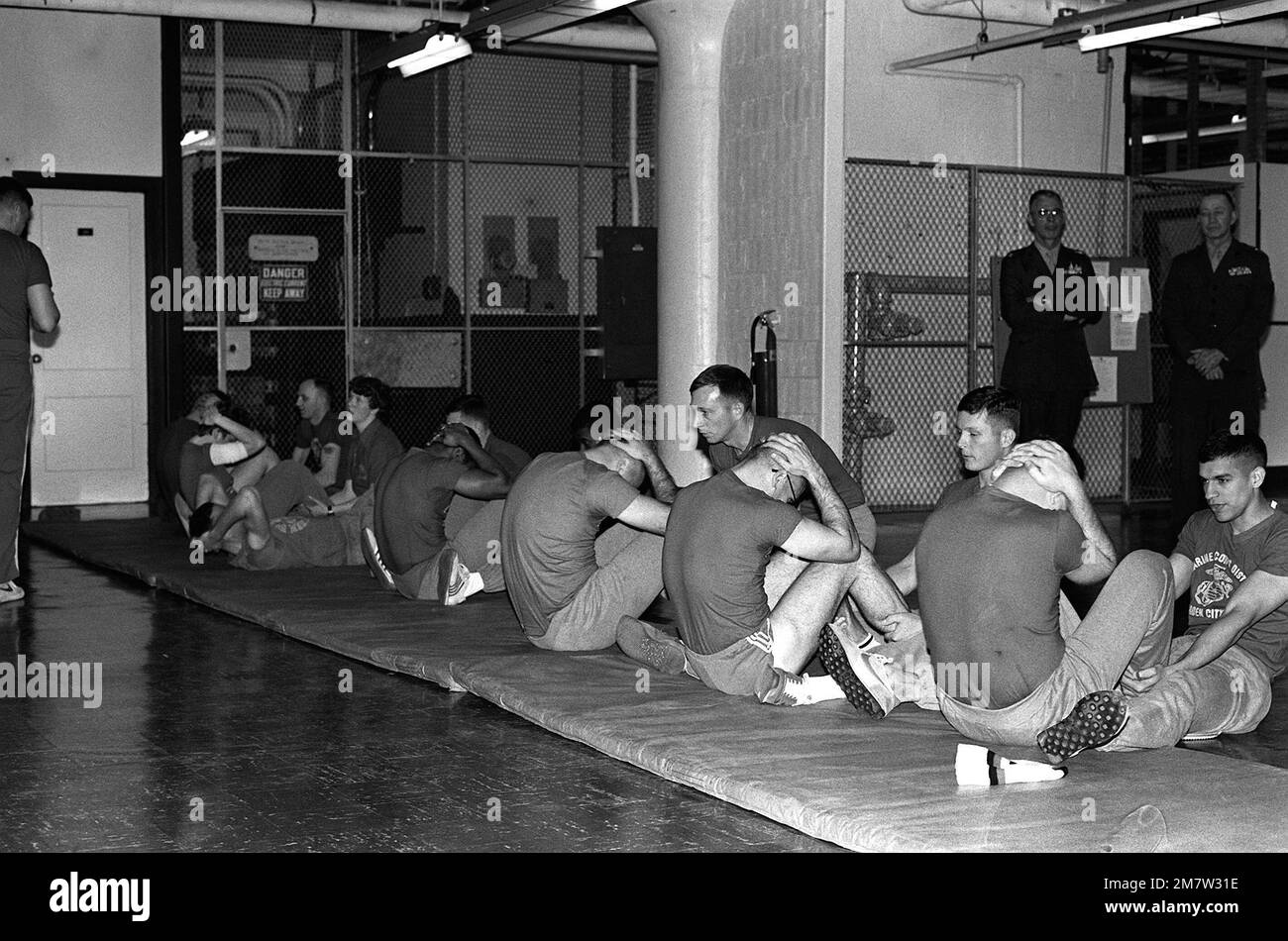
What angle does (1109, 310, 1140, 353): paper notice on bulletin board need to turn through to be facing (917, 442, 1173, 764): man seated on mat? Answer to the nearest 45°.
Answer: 0° — it already faces them

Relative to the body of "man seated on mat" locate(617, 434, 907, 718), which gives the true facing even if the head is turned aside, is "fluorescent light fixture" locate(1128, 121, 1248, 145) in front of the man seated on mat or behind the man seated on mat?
in front

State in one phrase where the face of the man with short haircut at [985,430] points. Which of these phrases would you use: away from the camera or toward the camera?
toward the camera

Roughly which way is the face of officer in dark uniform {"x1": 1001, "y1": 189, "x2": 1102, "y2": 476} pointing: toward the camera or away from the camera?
toward the camera

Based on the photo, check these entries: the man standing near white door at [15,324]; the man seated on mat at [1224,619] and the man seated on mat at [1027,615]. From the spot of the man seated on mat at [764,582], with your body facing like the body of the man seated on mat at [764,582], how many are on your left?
1

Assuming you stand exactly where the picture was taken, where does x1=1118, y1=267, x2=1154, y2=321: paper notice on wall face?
facing the viewer

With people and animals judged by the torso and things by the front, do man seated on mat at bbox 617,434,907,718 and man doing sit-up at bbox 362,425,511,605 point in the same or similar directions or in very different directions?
same or similar directions

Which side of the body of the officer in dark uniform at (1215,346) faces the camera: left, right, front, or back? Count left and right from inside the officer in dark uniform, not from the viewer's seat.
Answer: front

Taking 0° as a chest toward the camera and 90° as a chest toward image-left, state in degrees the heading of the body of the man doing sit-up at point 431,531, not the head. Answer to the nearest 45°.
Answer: approximately 225°

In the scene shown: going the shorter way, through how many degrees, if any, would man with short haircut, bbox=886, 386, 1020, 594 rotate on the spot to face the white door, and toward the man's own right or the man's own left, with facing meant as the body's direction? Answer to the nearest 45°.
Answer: approximately 90° to the man's own right

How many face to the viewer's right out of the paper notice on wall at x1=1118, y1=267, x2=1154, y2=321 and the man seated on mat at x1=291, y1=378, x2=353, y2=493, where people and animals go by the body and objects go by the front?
0

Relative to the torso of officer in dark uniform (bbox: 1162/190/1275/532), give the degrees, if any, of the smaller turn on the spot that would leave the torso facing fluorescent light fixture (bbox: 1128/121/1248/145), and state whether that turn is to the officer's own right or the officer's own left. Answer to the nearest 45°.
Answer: approximately 180°

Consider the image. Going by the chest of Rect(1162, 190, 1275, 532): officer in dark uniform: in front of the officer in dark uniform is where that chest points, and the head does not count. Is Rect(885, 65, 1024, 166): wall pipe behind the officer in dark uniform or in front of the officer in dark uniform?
behind

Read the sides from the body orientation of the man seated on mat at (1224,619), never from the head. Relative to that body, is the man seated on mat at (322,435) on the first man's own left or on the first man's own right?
on the first man's own right

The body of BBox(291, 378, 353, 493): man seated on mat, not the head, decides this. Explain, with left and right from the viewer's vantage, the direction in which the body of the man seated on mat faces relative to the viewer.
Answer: facing the viewer and to the left of the viewer

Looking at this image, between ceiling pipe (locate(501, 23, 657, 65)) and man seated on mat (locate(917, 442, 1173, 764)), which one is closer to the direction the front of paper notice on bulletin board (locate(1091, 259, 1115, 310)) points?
the man seated on mat
